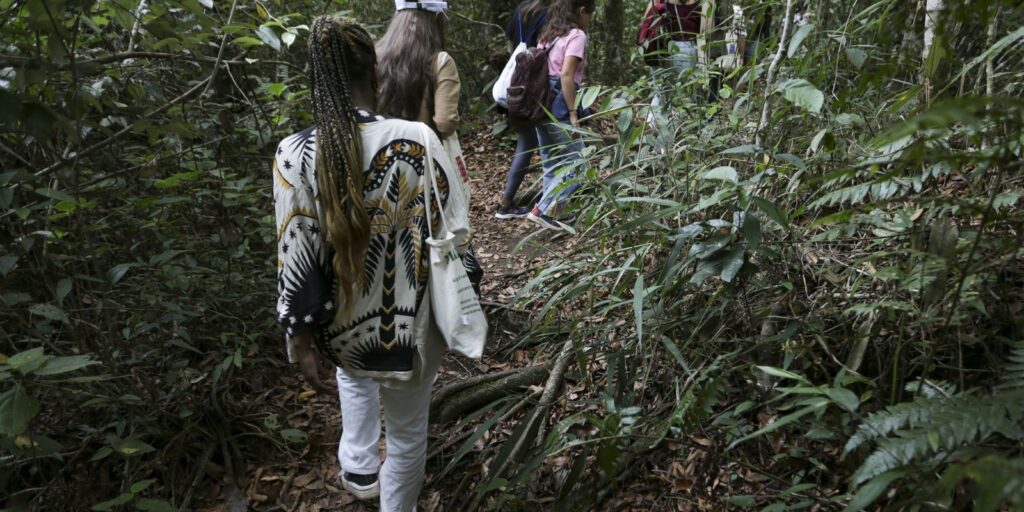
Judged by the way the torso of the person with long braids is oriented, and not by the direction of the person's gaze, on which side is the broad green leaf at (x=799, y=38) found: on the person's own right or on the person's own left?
on the person's own right

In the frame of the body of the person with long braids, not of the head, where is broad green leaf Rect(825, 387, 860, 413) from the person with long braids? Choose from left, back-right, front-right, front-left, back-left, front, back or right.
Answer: back-right

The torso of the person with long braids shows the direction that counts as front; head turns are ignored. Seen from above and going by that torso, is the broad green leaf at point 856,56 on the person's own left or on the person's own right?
on the person's own right

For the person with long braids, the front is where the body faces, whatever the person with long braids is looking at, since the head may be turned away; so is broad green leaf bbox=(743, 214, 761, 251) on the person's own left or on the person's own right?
on the person's own right

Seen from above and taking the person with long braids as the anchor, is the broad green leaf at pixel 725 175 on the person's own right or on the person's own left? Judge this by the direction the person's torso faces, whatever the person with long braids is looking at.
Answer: on the person's own right

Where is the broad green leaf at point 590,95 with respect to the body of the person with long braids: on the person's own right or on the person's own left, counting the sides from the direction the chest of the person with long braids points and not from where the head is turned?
on the person's own right

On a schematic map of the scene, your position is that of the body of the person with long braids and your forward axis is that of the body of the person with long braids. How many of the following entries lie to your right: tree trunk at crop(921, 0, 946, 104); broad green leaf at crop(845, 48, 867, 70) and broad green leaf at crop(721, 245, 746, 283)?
3

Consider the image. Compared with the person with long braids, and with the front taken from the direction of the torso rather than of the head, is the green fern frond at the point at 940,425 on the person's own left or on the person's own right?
on the person's own right

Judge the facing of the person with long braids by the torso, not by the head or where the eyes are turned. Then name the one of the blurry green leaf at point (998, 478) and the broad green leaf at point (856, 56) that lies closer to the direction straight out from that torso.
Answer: the broad green leaf

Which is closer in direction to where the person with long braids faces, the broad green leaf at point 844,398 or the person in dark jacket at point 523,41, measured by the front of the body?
the person in dark jacket

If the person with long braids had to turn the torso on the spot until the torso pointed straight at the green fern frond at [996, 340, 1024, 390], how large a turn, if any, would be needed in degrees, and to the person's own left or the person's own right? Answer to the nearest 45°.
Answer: approximately 135° to the person's own right

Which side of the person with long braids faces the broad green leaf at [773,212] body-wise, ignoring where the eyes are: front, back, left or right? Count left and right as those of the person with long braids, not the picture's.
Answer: right

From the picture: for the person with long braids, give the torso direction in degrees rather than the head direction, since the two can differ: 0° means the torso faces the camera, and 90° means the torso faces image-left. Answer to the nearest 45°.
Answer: approximately 180°
